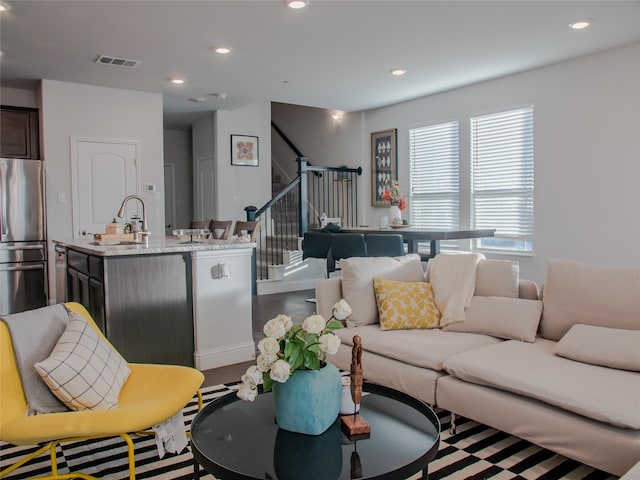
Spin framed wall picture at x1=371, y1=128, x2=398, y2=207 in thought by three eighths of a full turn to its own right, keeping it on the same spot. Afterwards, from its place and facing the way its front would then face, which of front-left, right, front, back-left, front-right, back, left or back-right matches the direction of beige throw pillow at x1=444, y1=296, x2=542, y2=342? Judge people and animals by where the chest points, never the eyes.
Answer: back

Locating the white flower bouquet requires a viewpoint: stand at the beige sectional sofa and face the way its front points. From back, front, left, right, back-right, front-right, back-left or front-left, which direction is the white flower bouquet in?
front

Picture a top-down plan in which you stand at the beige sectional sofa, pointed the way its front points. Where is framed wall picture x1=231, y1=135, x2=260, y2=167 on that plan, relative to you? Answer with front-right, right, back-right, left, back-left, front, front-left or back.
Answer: right

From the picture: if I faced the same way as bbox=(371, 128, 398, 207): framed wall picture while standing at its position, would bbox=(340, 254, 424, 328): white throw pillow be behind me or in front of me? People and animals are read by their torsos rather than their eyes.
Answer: in front

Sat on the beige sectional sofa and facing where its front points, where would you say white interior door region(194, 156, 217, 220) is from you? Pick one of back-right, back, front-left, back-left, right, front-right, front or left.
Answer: right

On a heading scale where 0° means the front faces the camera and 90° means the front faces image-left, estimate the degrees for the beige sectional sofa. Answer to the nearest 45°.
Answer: approximately 45°

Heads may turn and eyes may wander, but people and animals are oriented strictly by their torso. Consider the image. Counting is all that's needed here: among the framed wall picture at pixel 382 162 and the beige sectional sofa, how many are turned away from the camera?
0

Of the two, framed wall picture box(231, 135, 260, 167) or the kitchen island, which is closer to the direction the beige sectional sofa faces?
the kitchen island

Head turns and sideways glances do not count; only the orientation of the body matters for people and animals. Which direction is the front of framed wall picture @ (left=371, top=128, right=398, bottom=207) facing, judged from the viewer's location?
facing the viewer and to the left of the viewer

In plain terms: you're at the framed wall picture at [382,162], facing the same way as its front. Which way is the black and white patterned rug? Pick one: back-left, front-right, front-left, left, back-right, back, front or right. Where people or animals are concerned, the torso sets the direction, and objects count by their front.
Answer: front-left

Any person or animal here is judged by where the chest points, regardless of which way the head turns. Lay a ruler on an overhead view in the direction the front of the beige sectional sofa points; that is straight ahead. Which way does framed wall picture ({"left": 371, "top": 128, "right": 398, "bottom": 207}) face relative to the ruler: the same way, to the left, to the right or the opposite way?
the same way

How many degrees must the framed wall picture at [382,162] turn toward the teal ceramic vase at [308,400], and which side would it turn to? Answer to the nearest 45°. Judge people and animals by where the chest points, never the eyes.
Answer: approximately 45° to its left

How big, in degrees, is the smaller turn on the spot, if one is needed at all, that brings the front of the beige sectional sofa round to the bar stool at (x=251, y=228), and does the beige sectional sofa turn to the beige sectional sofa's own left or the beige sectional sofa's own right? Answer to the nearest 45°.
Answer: approximately 90° to the beige sectional sofa's own right

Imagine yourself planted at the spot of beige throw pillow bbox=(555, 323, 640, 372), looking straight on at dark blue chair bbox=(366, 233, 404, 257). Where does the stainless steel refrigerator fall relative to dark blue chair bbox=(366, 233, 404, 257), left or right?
left
